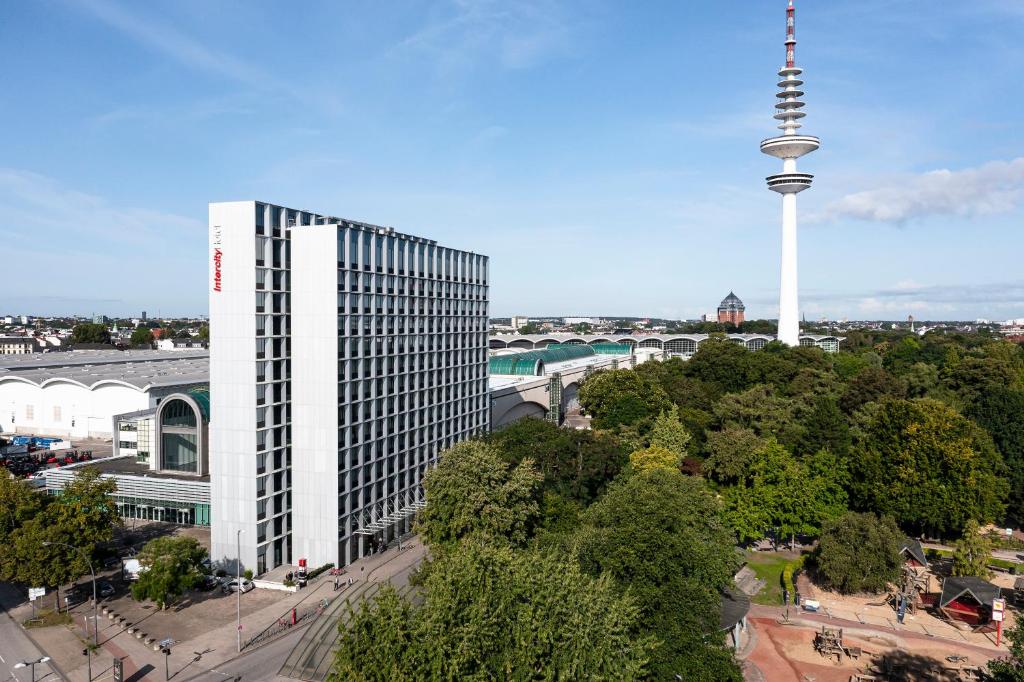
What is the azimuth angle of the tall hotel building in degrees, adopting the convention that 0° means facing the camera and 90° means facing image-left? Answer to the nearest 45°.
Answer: approximately 315°

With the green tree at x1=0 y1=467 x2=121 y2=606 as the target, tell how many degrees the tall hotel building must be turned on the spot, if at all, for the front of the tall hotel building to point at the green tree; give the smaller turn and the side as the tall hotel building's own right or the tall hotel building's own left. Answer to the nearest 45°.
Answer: approximately 90° to the tall hotel building's own right

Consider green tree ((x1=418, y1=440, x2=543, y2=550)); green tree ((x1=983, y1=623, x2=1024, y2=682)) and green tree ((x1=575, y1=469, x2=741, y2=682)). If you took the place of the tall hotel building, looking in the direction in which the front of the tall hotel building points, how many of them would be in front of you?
3

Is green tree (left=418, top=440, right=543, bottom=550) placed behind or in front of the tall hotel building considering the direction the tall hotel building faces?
in front

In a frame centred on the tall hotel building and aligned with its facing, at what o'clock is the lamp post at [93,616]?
The lamp post is roughly at 3 o'clock from the tall hotel building.

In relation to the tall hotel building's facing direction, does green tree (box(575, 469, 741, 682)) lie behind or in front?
in front

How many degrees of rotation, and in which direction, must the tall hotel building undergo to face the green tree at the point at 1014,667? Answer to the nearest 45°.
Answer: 0° — it already faces it

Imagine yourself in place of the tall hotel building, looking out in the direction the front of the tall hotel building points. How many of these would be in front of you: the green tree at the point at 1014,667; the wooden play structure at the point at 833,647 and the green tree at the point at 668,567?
3
